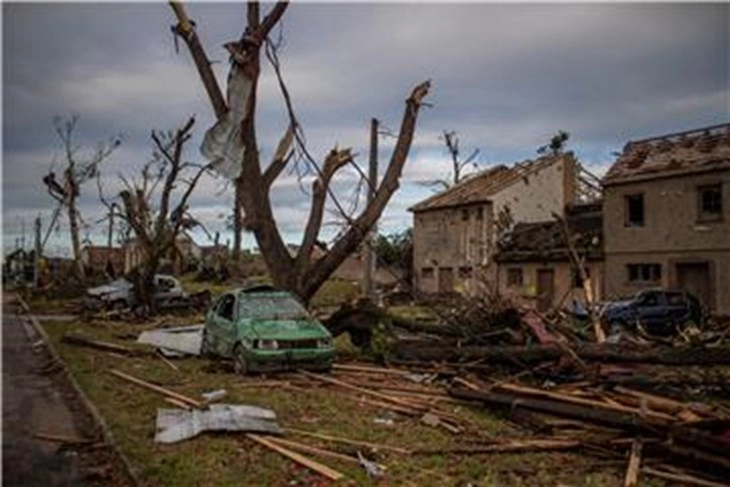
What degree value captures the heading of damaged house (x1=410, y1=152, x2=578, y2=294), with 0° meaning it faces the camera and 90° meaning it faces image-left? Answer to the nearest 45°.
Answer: approximately 45°

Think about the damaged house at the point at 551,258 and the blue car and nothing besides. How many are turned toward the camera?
1

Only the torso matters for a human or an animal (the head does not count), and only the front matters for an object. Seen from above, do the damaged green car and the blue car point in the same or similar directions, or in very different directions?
very different directions

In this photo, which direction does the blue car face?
to the viewer's left

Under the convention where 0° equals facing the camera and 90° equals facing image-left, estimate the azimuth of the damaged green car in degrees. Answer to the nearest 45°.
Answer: approximately 315°

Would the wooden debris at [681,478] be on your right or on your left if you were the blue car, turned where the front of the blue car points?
on your left

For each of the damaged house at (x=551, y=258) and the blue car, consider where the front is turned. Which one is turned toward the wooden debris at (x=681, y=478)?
the damaged house

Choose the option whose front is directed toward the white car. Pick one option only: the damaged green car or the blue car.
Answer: the blue car

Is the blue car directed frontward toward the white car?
yes
